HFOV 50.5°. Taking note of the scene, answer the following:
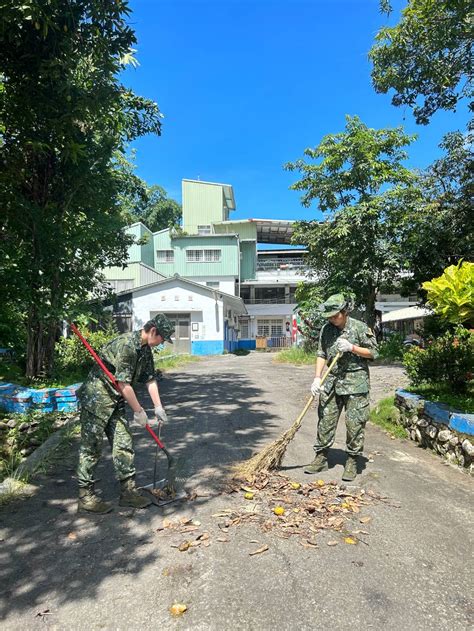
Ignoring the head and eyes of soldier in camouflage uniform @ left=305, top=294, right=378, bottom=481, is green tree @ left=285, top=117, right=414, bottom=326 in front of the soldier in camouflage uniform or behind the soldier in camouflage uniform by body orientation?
behind

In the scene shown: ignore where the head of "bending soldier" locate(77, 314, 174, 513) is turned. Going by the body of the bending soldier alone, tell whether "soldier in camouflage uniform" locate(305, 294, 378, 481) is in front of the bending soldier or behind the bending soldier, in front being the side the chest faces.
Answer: in front

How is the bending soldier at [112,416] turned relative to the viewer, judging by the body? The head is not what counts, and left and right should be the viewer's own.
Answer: facing to the right of the viewer

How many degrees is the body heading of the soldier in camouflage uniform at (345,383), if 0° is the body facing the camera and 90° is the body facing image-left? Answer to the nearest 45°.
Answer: approximately 45°

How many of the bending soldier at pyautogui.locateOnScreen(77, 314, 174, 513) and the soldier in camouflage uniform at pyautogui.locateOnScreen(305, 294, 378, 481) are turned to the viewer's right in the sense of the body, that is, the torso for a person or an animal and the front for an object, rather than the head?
1

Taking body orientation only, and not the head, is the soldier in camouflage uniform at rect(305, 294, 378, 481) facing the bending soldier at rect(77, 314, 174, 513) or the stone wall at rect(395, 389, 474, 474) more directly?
the bending soldier

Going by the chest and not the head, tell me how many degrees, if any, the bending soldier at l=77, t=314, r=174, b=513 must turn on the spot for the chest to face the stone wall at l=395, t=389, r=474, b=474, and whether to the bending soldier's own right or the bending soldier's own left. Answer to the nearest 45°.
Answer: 0° — they already face it

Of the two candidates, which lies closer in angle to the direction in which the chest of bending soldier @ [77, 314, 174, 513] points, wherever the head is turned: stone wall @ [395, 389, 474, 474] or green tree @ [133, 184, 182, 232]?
the stone wall

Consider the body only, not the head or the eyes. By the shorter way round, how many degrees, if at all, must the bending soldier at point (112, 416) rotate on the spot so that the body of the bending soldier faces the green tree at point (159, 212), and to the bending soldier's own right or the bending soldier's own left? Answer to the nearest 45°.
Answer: approximately 90° to the bending soldier's own left

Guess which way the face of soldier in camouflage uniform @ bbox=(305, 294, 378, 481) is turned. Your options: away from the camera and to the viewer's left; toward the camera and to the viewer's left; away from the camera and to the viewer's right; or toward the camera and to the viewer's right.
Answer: toward the camera and to the viewer's left

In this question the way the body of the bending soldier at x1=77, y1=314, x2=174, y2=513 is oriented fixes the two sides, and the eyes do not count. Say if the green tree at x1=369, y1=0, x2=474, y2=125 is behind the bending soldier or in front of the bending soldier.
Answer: in front

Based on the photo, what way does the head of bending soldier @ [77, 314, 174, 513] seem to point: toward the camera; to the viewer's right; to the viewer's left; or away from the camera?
to the viewer's right
